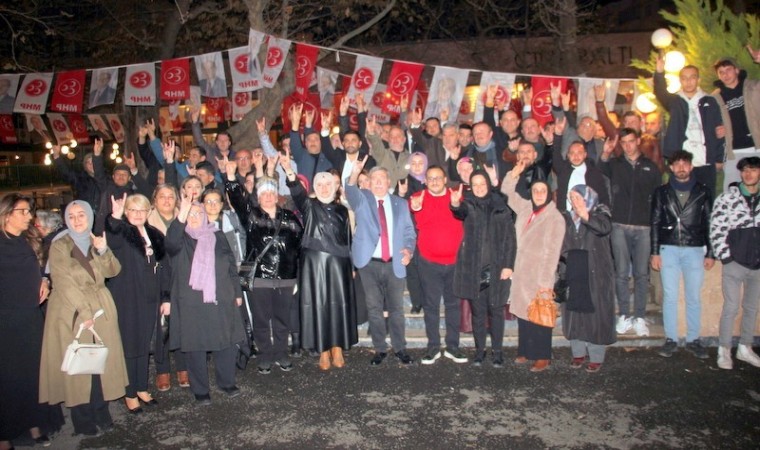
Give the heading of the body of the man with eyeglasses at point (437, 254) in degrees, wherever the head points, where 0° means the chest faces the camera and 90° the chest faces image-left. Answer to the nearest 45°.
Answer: approximately 0°

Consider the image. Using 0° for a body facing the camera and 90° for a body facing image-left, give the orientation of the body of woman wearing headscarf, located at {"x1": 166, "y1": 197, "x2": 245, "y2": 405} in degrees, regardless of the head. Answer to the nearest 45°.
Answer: approximately 0°

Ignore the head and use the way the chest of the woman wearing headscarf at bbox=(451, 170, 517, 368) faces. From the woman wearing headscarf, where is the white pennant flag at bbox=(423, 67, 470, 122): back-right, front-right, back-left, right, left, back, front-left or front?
back

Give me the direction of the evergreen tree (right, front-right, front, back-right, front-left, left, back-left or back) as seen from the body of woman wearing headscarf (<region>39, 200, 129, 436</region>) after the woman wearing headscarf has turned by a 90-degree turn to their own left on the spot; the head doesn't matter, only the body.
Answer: front

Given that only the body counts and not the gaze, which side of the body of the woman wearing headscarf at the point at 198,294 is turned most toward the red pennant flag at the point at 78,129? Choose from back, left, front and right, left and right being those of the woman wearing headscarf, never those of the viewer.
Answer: back

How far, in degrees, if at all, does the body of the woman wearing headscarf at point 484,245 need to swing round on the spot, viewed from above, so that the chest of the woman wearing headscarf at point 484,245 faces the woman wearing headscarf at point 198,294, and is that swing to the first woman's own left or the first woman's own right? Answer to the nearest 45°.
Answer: approximately 45° to the first woman's own right

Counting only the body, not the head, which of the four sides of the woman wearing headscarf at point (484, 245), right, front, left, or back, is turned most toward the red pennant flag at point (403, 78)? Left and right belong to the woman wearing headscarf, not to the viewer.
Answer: back

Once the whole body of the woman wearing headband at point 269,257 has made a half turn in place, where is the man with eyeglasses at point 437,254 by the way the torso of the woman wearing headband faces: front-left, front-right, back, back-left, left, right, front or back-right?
right

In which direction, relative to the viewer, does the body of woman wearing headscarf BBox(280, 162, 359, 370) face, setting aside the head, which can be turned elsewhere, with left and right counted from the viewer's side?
facing the viewer
